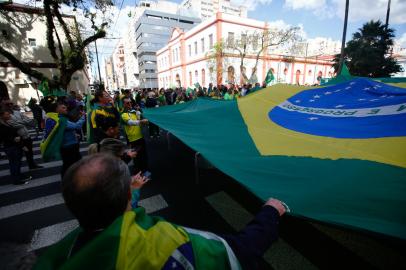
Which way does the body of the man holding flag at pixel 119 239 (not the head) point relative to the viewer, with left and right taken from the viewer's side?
facing away from the viewer and to the right of the viewer

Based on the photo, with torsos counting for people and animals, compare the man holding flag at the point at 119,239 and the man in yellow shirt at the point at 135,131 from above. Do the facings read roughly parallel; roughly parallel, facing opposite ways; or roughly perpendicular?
roughly perpendicular

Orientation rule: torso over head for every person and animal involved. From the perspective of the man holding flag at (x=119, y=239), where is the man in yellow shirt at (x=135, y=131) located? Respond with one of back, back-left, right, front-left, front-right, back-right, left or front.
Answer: front-left
